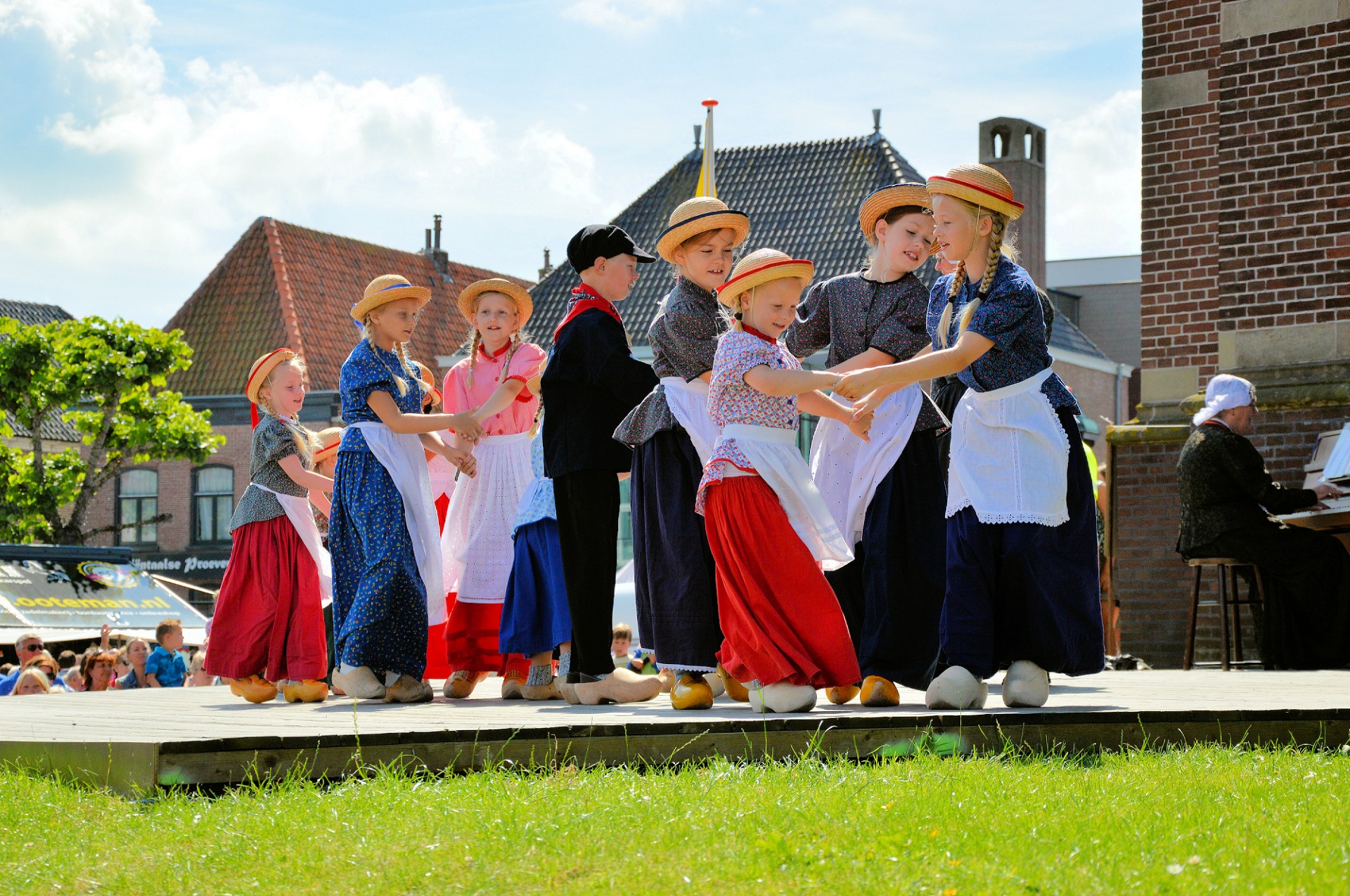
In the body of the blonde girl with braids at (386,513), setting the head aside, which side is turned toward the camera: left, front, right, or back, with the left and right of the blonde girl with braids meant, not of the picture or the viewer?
right

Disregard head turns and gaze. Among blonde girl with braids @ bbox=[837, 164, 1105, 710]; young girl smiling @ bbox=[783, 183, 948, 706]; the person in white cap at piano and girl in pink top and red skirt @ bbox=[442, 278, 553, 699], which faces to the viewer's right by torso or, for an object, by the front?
the person in white cap at piano

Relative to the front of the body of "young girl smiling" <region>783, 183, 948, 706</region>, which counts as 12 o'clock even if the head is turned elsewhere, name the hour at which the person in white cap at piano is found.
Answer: The person in white cap at piano is roughly at 7 o'clock from the young girl smiling.

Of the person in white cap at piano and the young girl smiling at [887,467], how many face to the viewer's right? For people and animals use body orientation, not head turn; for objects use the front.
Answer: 1

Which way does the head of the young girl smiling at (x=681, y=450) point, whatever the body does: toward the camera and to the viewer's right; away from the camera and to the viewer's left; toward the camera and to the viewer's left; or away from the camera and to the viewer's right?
toward the camera and to the viewer's right

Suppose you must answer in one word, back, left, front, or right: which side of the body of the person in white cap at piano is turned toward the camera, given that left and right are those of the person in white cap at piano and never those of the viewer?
right

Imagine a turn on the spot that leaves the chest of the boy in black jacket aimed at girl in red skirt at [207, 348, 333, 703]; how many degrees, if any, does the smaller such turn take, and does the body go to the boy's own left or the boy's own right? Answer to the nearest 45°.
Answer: approximately 135° to the boy's own left

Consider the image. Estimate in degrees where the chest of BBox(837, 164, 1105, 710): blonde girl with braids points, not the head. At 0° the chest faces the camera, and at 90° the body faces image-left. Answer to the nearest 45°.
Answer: approximately 45°

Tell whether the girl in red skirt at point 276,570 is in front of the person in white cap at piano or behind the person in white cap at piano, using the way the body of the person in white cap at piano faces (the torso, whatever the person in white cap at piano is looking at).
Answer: behind

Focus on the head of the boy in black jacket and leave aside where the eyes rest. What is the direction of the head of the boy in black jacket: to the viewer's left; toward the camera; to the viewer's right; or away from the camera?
to the viewer's right

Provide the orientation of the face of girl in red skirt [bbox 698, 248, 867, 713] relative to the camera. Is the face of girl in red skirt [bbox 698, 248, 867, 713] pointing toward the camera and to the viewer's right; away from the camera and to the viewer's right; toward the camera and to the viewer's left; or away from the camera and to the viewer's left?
toward the camera and to the viewer's right

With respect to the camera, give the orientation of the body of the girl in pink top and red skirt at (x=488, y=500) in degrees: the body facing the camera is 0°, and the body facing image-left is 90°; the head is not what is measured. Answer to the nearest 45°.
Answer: approximately 0°

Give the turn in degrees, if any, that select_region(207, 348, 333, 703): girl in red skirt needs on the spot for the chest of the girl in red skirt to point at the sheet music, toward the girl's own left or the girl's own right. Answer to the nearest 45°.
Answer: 0° — they already face it

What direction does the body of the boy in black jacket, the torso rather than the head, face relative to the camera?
to the viewer's right

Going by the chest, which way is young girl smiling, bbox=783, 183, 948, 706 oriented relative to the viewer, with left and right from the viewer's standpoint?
facing the viewer
